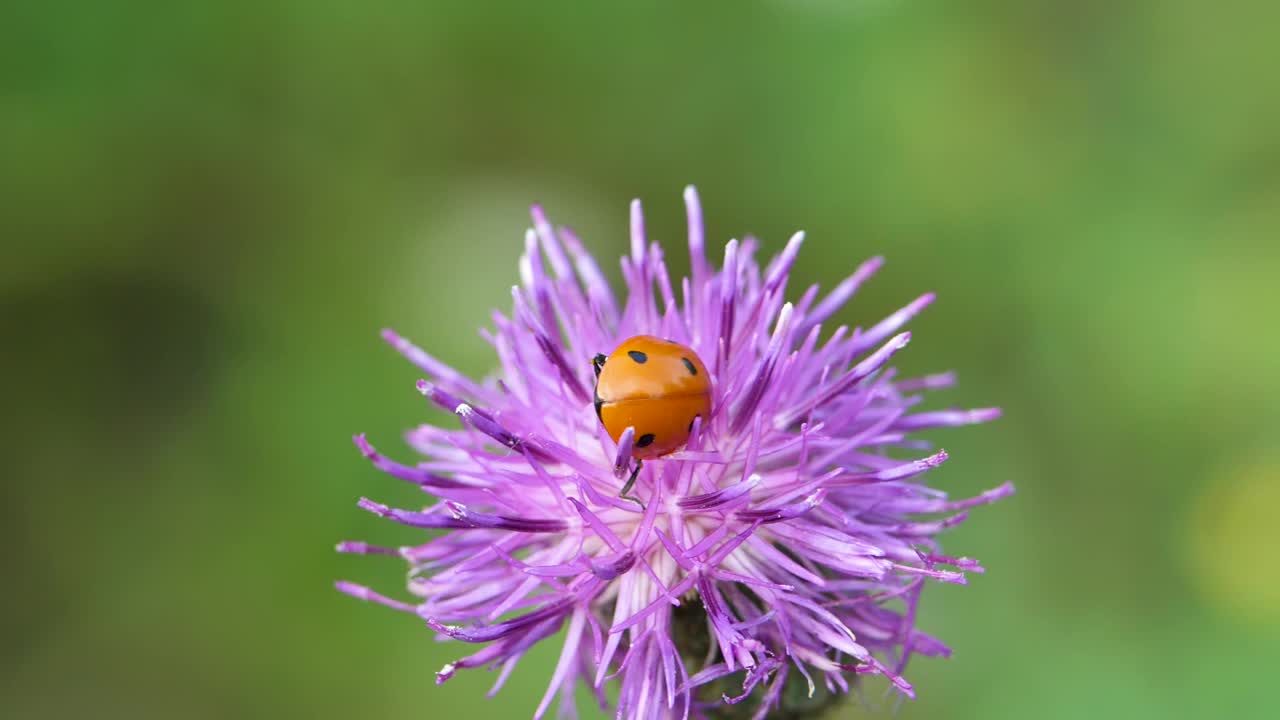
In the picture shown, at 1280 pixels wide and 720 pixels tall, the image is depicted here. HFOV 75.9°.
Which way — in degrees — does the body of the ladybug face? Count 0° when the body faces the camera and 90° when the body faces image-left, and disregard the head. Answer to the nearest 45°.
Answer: approximately 90°
